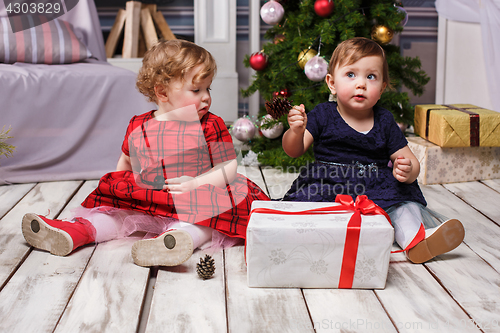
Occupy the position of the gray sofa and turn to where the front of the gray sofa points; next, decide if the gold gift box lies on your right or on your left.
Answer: on your left

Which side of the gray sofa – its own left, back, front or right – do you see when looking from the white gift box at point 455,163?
left

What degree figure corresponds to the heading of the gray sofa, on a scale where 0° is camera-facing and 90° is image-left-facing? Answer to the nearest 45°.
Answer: approximately 0°

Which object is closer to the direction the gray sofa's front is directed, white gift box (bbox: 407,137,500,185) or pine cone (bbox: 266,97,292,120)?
the pine cone

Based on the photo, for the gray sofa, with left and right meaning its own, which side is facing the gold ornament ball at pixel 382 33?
left
